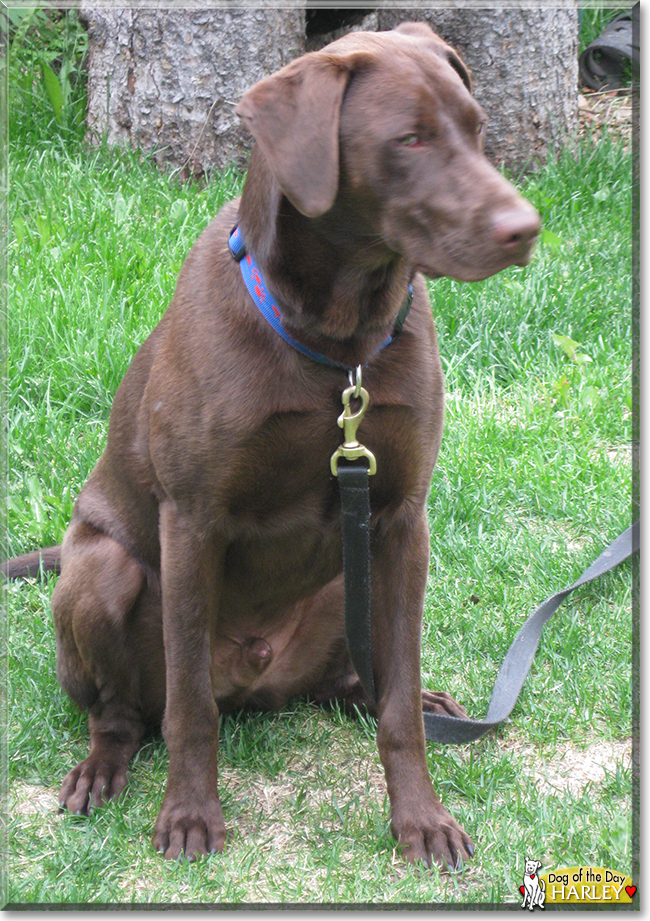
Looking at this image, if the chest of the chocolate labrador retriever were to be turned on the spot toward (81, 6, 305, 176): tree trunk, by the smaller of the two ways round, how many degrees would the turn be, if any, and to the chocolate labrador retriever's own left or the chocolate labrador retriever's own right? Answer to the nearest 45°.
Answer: approximately 135° to the chocolate labrador retriever's own left

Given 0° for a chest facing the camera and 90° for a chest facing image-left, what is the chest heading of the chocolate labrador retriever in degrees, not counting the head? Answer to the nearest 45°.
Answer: approximately 315°
